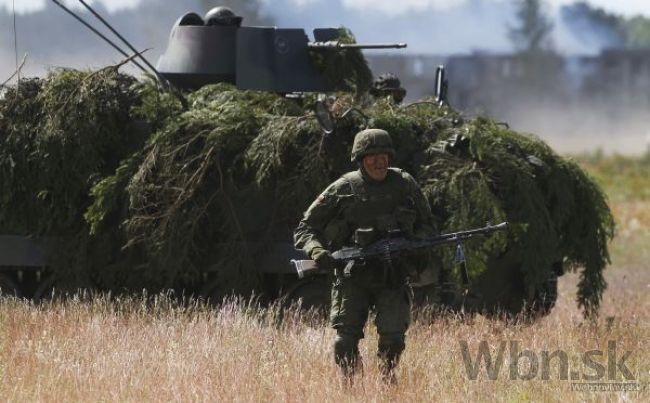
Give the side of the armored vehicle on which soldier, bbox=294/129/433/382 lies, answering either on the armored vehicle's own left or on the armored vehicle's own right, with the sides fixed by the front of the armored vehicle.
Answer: on the armored vehicle's own right

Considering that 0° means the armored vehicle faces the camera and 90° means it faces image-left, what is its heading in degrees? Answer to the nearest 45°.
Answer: approximately 270°

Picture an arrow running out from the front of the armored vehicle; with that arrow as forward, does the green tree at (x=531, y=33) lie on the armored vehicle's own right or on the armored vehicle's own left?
on the armored vehicle's own left
